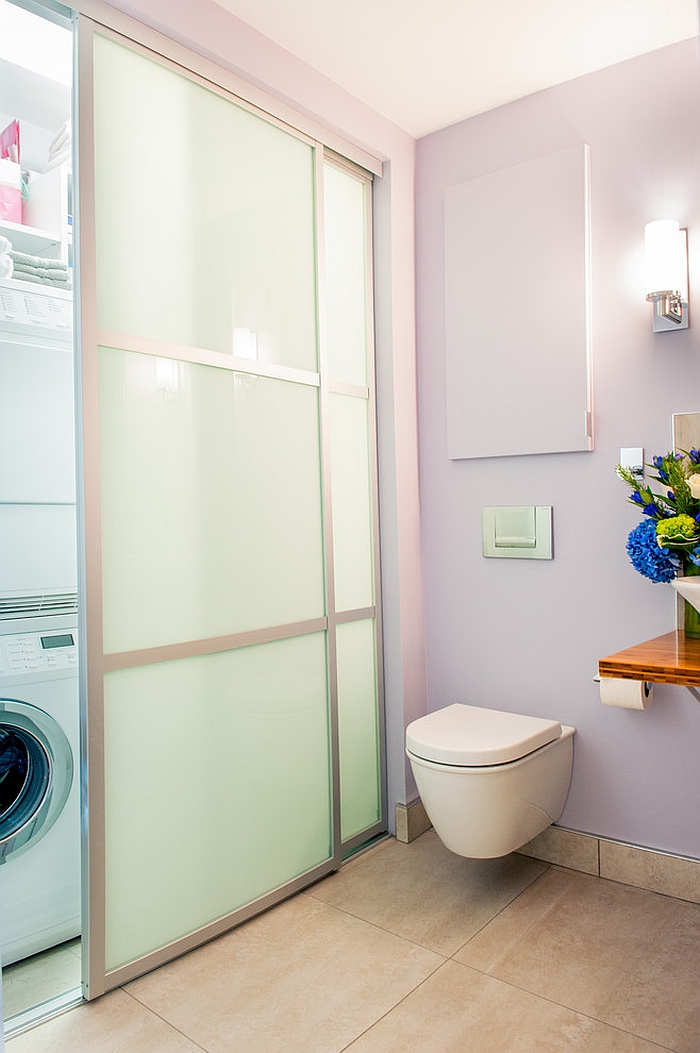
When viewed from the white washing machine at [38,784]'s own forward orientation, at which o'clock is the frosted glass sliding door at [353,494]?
The frosted glass sliding door is roughly at 10 o'clock from the white washing machine.

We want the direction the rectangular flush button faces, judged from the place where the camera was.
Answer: facing the viewer and to the left of the viewer

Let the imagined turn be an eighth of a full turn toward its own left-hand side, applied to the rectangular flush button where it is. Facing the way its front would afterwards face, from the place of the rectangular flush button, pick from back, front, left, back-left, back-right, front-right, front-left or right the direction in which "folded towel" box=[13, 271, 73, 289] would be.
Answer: front-right

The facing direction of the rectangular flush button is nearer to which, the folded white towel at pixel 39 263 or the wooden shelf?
the folded white towel

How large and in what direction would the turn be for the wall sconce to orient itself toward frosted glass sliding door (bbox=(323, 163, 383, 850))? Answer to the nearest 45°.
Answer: approximately 45° to its right

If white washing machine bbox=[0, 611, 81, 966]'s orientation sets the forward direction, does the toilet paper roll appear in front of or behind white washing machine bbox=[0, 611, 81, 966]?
in front

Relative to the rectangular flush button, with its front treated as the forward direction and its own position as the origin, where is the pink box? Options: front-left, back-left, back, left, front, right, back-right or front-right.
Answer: front

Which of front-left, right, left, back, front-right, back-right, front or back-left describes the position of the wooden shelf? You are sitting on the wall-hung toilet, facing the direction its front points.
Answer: left

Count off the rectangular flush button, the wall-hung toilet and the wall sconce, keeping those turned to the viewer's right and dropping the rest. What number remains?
0

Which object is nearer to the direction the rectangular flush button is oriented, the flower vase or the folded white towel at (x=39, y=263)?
the folded white towel

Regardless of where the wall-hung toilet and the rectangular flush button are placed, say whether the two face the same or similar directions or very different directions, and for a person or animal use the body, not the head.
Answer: same or similar directions

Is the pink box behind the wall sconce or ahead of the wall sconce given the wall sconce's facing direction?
ahead

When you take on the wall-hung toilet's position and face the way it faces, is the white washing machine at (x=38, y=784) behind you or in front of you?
in front

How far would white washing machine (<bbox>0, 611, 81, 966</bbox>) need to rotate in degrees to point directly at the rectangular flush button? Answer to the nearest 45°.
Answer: approximately 45° to its left

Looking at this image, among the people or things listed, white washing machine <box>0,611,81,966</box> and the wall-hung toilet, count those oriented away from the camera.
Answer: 0

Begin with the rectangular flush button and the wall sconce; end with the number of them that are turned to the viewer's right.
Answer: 0
